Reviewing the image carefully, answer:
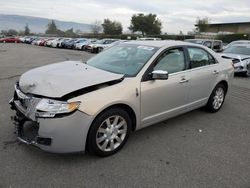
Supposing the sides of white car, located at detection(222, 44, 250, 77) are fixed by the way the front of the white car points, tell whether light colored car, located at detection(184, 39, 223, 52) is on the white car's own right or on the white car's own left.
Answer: on the white car's own right

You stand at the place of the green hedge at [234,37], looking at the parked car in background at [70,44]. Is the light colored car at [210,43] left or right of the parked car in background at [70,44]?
left

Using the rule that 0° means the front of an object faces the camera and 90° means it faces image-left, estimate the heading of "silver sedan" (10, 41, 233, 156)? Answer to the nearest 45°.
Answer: approximately 45°

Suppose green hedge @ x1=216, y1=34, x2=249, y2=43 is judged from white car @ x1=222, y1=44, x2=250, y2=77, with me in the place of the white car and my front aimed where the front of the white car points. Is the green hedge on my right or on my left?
on my right

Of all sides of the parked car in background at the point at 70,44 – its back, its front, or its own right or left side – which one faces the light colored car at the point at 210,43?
left

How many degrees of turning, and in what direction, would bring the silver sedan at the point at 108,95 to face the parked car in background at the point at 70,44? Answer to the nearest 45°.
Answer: approximately 135° to its right

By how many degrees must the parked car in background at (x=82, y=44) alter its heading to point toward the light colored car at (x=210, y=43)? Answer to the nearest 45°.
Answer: approximately 90° to its left

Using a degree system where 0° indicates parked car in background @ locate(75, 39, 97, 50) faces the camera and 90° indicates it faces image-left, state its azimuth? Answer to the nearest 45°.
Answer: approximately 45°

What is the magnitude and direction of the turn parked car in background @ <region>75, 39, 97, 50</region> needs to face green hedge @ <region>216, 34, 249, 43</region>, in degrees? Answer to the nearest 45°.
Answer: approximately 135° to its left

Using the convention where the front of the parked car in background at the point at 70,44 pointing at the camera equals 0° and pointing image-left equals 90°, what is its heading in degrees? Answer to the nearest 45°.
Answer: approximately 45°

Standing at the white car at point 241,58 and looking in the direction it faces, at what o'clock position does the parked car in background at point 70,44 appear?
The parked car in background is roughly at 3 o'clock from the white car.

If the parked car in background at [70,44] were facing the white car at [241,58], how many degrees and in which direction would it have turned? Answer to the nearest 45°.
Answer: approximately 45° to its left

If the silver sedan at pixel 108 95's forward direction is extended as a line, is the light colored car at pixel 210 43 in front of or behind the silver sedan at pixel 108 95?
behind
